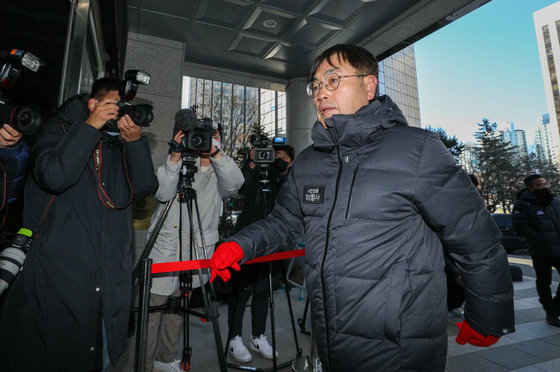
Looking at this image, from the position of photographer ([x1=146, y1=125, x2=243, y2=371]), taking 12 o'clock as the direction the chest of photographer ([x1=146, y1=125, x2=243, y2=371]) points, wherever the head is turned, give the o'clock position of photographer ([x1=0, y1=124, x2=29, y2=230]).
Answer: photographer ([x1=0, y1=124, x2=29, y2=230]) is roughly at 1 o'clock from photographer ([x1=146, y1=125, x2=243, y2=371]).

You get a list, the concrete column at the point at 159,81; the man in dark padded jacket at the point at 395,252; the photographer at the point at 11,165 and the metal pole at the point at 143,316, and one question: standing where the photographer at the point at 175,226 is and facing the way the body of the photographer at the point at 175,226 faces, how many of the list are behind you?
1

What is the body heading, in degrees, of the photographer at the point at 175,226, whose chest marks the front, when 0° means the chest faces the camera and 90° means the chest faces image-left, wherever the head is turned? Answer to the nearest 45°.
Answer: approximately 0°

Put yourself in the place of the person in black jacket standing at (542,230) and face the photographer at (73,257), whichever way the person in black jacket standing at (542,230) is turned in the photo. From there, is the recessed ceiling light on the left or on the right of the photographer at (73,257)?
right

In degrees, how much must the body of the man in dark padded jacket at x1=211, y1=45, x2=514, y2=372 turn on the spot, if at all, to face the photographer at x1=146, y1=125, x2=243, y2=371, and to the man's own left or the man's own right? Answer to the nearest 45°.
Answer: approximately 90° to the man's own right

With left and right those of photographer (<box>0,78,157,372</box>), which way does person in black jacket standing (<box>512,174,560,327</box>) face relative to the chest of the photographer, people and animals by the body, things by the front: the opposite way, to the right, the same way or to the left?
to the right

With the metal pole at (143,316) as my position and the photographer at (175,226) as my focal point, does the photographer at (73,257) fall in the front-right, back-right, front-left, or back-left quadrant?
back-left

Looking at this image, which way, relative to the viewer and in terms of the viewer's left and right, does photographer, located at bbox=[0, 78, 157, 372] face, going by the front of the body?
facing the viewer and to the right of the viewer

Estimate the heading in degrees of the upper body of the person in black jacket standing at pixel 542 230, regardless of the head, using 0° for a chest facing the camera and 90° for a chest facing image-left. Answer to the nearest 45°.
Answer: approximately 315°

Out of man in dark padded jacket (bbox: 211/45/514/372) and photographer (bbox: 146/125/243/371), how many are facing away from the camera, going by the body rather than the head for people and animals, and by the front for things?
0

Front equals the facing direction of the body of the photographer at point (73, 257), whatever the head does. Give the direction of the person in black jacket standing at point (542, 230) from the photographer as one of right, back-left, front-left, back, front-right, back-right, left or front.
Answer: front-left

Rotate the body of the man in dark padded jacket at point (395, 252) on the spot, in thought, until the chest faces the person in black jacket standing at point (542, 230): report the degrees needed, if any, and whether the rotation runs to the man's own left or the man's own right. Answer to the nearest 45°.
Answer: approximately 180°

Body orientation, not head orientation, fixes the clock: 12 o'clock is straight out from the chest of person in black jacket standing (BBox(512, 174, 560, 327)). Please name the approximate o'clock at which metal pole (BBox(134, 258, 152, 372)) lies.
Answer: The metal pole is roughly at 2 o'clock from the person in black jacket standing.

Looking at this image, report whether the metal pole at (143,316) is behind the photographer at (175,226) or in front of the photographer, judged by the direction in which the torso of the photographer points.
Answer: in front

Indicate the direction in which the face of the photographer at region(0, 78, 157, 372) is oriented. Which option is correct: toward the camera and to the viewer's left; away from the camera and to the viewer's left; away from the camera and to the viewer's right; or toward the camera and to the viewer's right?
toward the camera and to the viewer's right

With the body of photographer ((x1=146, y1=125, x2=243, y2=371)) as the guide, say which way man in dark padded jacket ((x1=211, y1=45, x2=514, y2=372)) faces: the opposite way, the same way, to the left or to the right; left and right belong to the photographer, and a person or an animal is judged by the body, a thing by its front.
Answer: to the right

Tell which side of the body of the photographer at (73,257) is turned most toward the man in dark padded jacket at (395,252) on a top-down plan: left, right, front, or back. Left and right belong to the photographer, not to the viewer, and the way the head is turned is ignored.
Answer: front

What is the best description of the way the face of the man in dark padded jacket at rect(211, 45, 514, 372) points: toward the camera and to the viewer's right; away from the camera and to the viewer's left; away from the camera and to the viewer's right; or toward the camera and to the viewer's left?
toward the camera and to the viewer's left

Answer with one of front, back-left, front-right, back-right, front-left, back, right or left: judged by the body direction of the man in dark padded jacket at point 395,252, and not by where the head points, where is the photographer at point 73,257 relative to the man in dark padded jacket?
front-right
